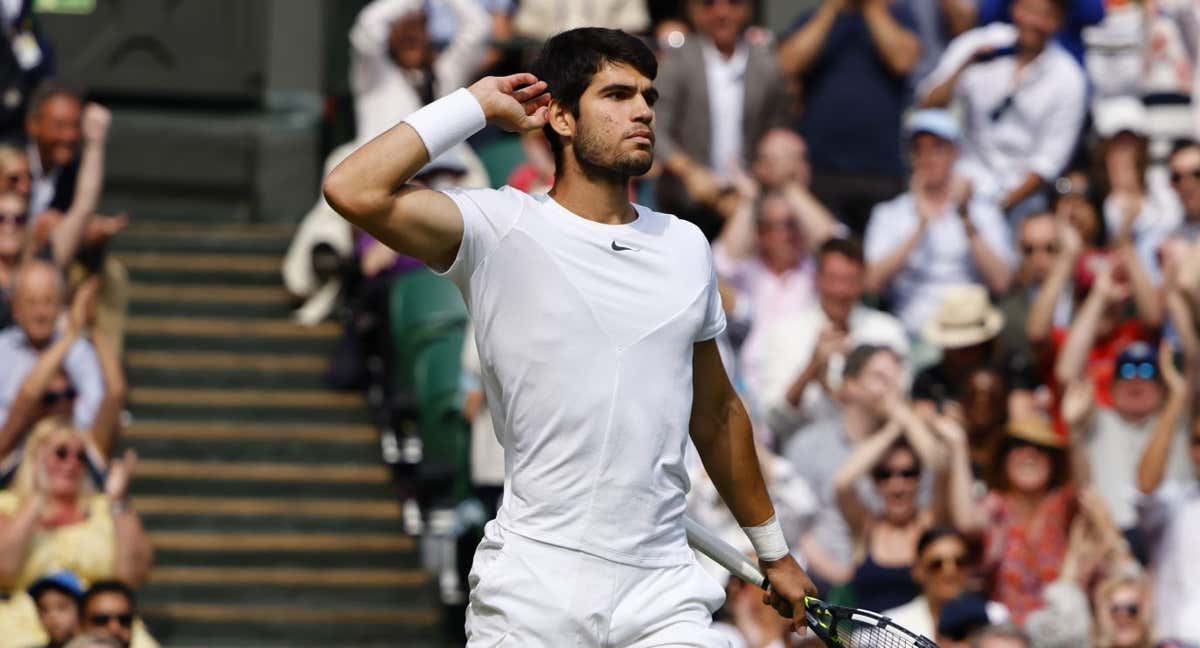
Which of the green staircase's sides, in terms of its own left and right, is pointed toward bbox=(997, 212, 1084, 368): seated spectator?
left

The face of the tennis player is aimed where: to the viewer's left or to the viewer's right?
to the viewer's right

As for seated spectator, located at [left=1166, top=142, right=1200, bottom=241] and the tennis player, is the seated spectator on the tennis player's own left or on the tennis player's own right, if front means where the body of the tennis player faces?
on the tennis player's own left

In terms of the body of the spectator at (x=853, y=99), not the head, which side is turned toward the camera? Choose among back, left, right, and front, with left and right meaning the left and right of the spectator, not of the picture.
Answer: front

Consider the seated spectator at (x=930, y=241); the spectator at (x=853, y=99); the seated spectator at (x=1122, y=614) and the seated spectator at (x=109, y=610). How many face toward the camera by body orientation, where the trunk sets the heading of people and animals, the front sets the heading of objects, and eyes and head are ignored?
4

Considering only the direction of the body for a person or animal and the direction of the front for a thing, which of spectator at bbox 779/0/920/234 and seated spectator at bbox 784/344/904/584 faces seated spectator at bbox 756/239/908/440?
spectator at bbox 779/0/920/234

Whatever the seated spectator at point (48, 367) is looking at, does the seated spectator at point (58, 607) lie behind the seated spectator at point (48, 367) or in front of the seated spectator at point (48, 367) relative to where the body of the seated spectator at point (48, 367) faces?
in front

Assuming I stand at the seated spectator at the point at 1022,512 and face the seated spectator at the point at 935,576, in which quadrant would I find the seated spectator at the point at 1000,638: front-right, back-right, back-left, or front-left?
front-left

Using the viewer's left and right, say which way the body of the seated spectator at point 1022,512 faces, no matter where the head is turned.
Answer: facing the viewer

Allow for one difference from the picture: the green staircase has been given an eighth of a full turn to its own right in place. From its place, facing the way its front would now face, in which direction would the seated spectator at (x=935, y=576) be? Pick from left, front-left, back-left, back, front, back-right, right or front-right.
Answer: left

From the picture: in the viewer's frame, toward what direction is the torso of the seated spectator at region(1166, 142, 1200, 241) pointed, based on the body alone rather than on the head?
toward the camera

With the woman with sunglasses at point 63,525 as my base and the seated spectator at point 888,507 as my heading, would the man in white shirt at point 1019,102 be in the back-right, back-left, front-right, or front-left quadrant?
front-left

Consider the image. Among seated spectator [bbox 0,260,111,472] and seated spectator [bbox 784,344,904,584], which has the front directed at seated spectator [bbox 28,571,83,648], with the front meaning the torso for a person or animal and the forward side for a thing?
seated spectator [bbox 0,260,111,472]
